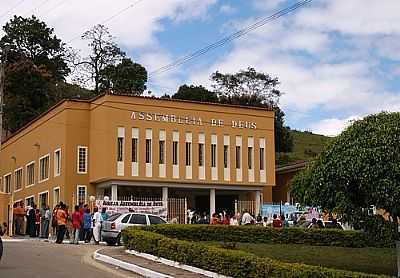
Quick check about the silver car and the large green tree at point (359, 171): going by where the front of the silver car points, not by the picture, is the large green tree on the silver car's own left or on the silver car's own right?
on the silver car's own right
